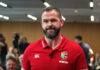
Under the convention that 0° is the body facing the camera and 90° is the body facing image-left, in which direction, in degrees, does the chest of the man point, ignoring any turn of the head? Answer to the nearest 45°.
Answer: approximately 0°
